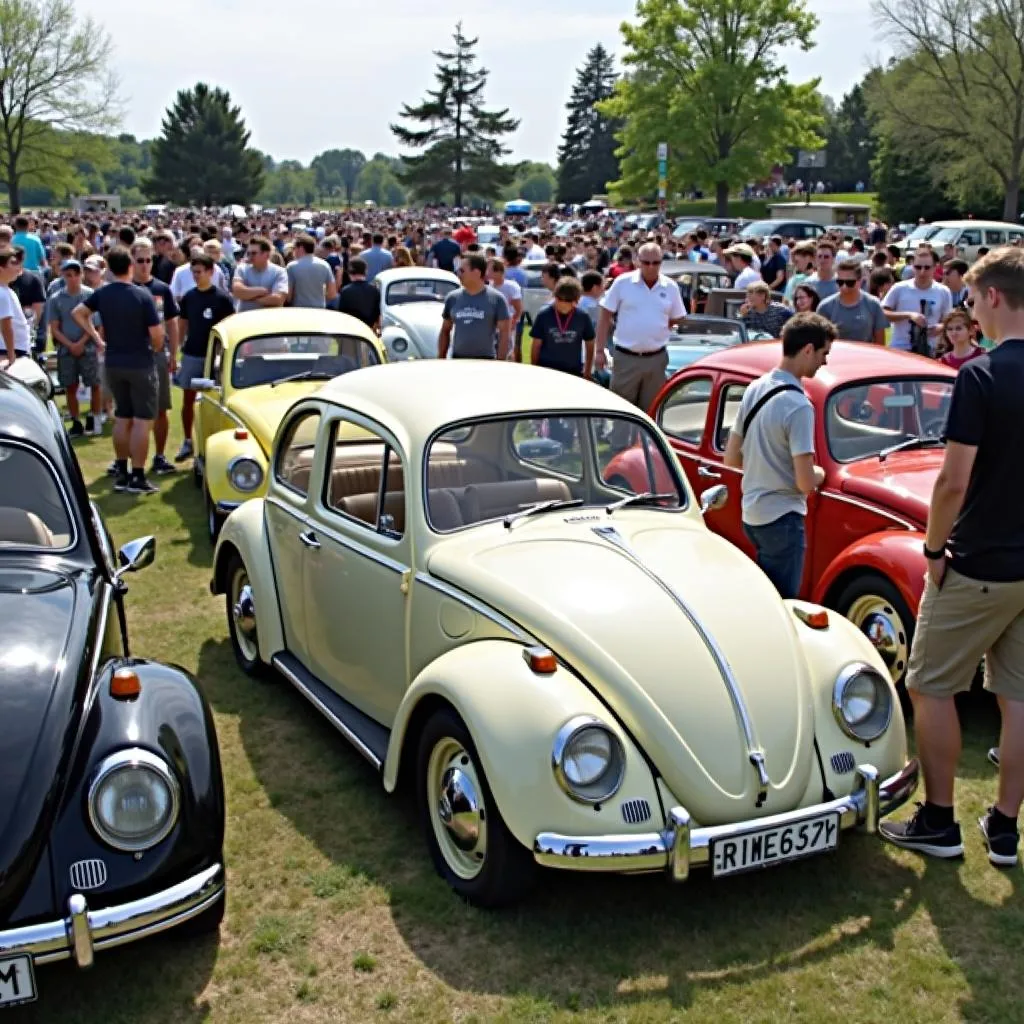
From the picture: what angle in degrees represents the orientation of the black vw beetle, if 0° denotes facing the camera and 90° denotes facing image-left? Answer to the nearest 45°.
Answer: approximately 315°

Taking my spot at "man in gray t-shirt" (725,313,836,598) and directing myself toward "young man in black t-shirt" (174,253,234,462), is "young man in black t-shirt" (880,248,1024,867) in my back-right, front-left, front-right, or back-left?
back-left

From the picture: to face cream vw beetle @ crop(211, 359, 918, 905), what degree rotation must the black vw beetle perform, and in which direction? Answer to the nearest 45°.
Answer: approximately 45° to its left

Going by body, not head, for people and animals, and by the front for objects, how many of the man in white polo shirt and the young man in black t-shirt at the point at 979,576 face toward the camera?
1

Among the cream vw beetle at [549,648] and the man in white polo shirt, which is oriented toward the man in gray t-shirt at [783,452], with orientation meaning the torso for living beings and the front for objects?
the man in white polo shirt
